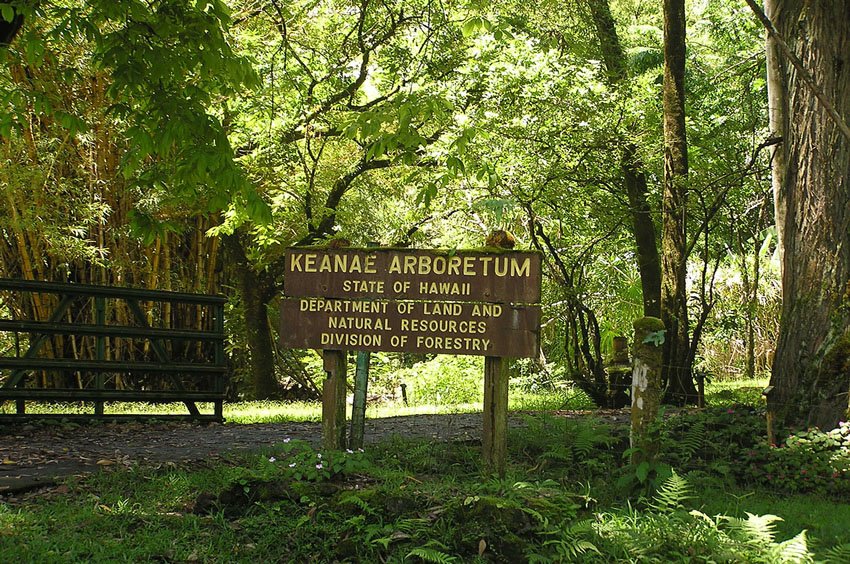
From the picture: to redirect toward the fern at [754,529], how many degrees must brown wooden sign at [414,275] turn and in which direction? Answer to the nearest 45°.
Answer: approximately 45° to its left

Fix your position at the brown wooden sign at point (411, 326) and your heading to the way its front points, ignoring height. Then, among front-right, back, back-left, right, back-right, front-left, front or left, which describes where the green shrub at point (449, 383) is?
back

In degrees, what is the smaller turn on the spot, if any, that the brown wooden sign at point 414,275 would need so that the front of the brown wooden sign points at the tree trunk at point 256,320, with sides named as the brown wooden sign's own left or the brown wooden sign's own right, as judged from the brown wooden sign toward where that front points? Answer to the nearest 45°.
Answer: approximately 180°

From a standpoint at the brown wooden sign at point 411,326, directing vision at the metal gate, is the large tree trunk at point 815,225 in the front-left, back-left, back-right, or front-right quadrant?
back-right

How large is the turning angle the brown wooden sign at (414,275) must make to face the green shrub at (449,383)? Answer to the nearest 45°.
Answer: approximately 180°

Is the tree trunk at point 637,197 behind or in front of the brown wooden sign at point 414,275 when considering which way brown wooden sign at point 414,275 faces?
behind

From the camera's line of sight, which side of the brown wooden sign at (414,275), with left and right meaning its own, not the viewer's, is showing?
front

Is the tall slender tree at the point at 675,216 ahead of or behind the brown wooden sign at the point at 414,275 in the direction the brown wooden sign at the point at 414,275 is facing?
behind

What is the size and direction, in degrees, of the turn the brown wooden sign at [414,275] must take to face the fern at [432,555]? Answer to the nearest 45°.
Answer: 0° — it already faces it

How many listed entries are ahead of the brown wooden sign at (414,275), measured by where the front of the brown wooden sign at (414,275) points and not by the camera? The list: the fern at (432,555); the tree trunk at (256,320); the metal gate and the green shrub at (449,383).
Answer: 1

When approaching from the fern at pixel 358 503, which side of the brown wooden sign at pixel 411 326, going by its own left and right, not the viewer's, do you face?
front

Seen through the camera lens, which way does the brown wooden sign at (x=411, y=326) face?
facing the viewer

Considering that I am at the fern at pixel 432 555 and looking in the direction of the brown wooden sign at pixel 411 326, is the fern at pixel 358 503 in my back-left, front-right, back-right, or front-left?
front-left

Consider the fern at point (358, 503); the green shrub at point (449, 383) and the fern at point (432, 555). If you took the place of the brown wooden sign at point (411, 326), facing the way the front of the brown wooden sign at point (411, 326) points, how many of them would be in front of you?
2
